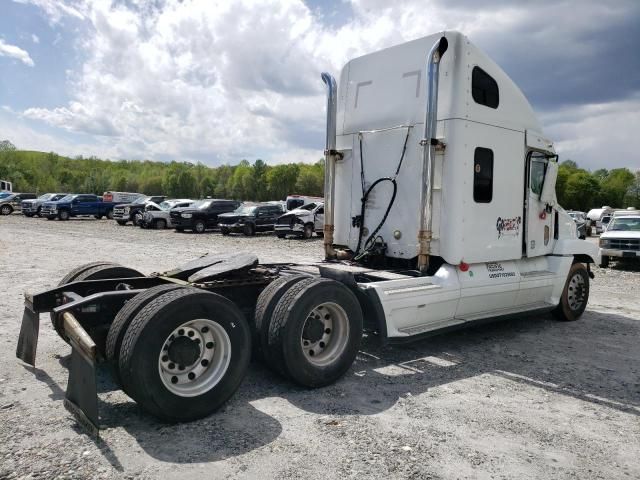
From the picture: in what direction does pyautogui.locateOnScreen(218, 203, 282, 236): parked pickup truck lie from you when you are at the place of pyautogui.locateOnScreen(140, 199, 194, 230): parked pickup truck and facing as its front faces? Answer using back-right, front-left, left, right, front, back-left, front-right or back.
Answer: left

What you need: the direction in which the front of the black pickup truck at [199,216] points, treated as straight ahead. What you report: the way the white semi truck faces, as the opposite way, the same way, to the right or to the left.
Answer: the opposite way

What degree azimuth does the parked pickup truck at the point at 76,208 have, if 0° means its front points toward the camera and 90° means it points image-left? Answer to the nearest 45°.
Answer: approximately 45°

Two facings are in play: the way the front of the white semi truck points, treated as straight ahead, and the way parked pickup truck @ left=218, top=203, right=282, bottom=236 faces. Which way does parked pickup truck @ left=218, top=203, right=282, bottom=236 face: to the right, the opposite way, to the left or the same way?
the opposite way

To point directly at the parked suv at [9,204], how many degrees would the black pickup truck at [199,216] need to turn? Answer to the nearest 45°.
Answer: approximately 90° to its right

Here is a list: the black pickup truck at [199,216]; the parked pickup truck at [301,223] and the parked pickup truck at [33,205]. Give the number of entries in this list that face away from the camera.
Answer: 0

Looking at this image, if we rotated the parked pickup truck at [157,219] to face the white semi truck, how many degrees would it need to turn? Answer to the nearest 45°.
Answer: approximately 45° to its left

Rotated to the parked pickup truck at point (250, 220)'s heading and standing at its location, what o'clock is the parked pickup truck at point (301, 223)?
the parked pickup truck at point (301, 223) is roughly at 9 o'clock from the parked pickup truck at point (250, 220).

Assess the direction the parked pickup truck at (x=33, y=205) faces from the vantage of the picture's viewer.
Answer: facing the viewer and to the left of the viewer
